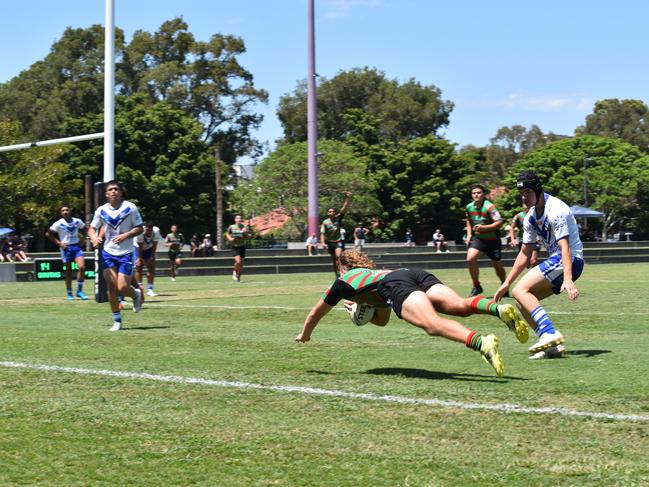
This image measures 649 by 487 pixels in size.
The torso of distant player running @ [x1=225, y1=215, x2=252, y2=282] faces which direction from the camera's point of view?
toward the camera

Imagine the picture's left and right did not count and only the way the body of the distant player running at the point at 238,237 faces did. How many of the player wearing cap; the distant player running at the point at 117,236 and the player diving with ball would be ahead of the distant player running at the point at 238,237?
3

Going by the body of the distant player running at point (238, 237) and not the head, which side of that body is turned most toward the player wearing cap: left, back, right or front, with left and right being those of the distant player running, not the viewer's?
front

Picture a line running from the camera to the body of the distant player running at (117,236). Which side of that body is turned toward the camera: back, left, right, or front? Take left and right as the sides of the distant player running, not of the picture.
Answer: front
